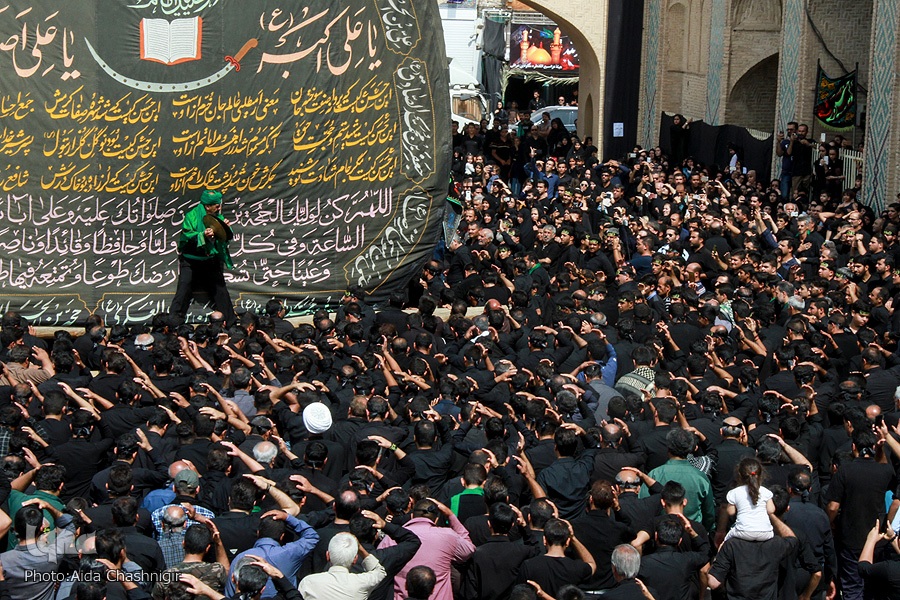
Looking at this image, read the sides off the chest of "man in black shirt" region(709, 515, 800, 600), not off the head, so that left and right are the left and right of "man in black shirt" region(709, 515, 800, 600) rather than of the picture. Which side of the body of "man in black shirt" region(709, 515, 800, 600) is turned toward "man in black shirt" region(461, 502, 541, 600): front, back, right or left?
left

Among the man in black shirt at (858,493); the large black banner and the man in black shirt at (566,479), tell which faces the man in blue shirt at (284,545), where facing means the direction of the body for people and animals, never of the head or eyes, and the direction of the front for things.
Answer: the large black banner

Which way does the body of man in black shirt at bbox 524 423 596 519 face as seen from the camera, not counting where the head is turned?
away from the camera

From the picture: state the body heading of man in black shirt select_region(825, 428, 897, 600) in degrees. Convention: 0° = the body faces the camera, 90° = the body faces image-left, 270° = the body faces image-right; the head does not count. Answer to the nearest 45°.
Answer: approximately 180°

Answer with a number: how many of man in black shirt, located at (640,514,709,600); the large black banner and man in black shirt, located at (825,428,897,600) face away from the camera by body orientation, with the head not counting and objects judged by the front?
2

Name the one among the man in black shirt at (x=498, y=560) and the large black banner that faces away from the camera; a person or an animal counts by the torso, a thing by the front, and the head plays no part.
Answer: the man in black shirt

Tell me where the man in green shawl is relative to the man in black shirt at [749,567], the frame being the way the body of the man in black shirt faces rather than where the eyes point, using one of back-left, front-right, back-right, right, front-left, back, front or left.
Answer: front-left

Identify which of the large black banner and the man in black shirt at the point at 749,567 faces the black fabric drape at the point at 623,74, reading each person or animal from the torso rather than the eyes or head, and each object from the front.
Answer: the man in black shirt

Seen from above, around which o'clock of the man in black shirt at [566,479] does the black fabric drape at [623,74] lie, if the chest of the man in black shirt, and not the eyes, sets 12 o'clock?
The black fabric drape is roughly at 12 o'clock from the man in black shirt.

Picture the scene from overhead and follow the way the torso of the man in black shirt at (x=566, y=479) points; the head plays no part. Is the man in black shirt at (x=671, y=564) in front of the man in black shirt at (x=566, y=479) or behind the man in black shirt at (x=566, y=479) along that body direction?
behind

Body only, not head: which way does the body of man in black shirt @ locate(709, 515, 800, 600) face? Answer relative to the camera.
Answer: away from the camera

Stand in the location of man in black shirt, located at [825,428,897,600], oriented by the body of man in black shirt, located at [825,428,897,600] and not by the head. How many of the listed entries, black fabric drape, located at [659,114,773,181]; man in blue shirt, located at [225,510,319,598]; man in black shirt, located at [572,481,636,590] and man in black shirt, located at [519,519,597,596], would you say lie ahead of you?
1

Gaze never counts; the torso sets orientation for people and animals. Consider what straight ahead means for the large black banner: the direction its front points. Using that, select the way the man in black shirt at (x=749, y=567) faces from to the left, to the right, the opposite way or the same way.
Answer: the opposite way

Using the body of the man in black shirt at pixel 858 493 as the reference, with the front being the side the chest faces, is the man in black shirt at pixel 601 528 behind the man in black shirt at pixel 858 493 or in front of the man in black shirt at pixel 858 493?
behind

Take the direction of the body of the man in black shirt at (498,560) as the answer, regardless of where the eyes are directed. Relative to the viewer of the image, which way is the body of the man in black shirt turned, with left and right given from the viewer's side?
facing away from the viewer
